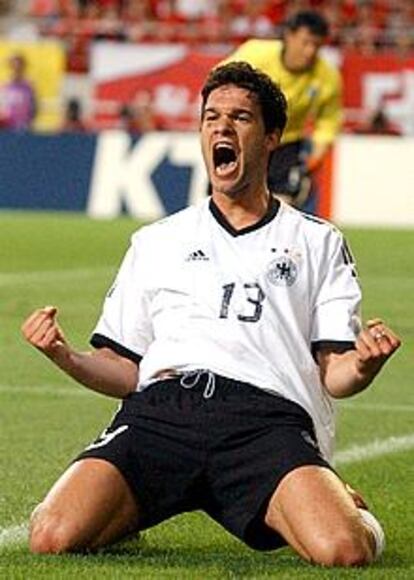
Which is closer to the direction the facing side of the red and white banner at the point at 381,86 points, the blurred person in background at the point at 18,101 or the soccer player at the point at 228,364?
the soccer player

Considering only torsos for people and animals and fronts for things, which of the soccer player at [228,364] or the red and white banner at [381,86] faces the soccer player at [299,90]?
the red and white banner

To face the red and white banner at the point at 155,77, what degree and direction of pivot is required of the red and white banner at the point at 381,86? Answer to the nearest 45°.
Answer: approximately 90° to its right

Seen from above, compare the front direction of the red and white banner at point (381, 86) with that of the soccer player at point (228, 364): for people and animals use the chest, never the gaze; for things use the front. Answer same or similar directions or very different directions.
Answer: same or similar directions

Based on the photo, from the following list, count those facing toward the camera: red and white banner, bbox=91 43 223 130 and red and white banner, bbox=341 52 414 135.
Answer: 2

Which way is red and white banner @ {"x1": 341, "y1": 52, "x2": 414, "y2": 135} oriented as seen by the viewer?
toward the camera

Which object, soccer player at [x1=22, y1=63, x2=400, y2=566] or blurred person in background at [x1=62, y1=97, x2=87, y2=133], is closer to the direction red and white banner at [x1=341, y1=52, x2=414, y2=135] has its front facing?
the soccer player

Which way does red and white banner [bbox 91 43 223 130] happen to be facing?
toward the camera

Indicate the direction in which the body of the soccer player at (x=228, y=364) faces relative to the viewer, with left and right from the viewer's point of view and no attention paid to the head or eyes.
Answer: facing the viewer

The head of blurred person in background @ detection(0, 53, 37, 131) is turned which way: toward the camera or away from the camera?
toward the camera

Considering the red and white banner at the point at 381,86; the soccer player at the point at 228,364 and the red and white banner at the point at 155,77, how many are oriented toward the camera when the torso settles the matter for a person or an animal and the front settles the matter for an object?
3

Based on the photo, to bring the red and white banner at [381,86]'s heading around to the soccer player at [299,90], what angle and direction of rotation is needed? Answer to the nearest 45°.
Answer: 0° — it already faces them

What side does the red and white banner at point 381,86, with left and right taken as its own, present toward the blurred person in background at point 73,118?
right

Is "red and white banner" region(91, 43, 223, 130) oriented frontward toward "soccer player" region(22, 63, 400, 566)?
yes

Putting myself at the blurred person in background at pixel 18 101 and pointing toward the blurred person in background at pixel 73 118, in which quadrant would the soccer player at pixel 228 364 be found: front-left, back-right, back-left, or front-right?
front-right
